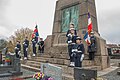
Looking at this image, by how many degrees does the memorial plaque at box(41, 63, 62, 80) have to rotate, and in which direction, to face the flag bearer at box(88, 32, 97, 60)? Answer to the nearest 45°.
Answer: approximately 180°

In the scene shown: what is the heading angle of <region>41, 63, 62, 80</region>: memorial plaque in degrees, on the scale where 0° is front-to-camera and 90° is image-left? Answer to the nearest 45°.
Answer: approximately 45°

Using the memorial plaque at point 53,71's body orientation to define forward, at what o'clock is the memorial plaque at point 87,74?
the memorial plaque at point 87,74 is roughly at 8 o'clock from the memorial plaque at point 53,71.

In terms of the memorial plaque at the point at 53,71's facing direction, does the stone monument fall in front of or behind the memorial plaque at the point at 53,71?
behind

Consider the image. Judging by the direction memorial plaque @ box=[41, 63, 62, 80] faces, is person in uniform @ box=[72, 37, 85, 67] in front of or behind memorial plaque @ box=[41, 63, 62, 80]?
behind
